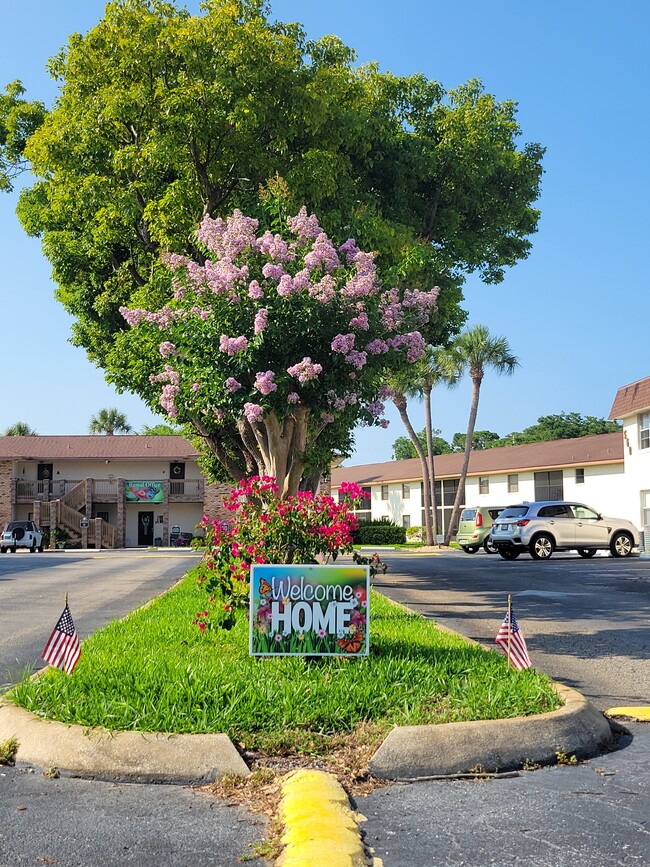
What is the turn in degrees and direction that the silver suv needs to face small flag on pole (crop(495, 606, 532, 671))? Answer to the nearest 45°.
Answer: approximately 135° to its right

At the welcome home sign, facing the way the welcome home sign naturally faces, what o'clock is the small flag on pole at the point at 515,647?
The small flag on pole is roughly at 9 o'clock from the welcome home sign.

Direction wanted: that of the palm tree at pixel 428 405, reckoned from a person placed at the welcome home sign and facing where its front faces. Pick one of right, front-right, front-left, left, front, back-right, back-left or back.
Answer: back

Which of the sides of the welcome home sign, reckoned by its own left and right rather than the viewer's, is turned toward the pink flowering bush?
back

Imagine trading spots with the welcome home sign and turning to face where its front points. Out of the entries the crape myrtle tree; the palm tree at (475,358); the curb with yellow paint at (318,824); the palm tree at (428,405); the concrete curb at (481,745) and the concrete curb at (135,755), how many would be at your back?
3

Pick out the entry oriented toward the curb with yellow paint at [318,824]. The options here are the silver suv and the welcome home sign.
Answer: the welcome home sign

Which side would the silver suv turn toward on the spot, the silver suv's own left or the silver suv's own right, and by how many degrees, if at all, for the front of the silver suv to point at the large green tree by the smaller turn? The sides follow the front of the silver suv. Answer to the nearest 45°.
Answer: approximately 135° to the silver suv's own right

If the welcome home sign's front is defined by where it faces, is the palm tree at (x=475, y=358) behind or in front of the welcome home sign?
behind

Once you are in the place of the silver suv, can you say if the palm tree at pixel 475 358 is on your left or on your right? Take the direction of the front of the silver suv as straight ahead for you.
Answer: on your left

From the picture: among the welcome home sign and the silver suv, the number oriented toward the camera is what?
1

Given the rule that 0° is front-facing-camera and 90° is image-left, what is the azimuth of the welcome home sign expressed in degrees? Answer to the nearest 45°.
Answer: approximately 0°

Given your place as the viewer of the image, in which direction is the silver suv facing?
facing away from the viewer and to the right of the viewer
